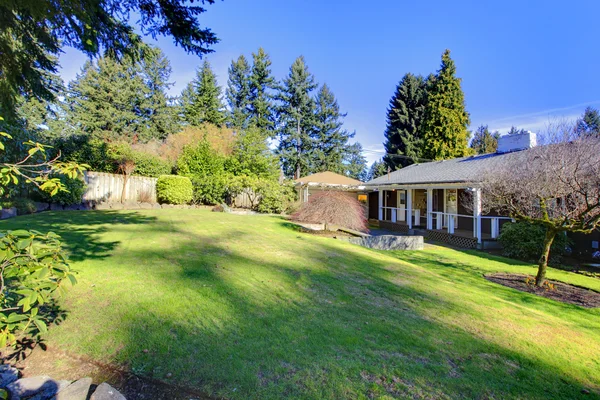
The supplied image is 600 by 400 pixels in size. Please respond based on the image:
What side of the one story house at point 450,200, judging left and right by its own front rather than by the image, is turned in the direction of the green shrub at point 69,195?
front

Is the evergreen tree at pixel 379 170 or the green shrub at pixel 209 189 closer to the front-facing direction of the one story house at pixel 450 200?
the green shrub

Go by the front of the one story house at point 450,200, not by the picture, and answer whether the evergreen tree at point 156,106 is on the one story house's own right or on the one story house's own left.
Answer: on the one story house's own right

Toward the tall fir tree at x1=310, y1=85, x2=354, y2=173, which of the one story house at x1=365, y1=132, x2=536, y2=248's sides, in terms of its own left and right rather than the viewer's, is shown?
right

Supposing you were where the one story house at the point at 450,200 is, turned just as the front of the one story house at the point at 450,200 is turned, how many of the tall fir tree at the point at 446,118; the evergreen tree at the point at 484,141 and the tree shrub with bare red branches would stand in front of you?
1

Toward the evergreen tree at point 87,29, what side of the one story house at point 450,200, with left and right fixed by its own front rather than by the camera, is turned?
front

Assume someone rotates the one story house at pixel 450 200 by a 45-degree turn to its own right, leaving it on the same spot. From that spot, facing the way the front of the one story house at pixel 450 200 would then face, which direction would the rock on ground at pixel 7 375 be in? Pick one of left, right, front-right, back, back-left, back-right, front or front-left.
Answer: left

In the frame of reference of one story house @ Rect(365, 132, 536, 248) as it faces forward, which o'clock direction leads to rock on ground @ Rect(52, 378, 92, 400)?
The rock on ground is roughly at 11 o'clock from the one story house.

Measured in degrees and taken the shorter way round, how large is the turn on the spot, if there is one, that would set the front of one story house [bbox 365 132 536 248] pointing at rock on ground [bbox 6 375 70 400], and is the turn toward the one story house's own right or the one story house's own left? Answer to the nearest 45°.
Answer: approximately 45° to the one story house's own left

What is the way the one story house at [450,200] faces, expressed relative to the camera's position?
facing the viewer and to the left of the viewer

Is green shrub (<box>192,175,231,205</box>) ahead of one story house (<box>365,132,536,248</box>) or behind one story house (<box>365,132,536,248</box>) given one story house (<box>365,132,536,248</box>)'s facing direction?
ahead

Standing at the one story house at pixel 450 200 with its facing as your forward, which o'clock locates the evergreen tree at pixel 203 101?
The evergreen tree is roughly at 2 o'clock from the one story house.

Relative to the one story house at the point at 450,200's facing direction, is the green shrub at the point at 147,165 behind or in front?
in front
